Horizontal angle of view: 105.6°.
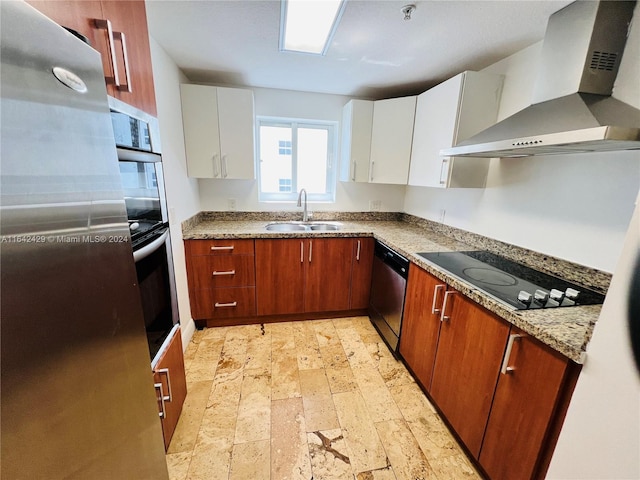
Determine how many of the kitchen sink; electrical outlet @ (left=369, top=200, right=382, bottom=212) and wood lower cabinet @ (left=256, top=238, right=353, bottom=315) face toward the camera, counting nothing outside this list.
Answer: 3

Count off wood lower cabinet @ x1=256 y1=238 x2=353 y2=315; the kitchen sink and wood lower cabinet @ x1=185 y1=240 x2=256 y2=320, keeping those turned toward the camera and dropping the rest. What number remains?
3

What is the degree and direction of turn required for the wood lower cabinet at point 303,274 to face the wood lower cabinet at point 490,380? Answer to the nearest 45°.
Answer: approximately 45° to its left

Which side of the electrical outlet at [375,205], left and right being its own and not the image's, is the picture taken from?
front

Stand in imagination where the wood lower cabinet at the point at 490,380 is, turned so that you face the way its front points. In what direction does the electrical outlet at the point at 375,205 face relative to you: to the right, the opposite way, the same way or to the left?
to the left

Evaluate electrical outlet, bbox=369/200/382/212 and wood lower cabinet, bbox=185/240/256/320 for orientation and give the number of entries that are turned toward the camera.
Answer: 2

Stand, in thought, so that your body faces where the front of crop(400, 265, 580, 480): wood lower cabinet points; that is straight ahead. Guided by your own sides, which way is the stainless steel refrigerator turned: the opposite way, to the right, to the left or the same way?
the opposite way

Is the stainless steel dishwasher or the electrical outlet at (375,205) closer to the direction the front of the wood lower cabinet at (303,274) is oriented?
the stainless steel dishwasher

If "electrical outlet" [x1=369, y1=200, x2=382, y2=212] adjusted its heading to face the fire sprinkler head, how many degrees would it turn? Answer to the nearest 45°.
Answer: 0° — it already faces it

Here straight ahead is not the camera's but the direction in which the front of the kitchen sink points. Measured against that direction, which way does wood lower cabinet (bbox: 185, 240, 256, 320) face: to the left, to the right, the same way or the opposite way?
the same way

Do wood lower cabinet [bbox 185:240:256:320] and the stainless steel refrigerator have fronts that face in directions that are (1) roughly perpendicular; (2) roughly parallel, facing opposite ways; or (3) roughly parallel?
roughly perpendicular

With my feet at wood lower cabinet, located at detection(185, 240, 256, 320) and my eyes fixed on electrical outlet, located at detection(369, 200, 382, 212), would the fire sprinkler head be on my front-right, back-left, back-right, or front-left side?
front-right

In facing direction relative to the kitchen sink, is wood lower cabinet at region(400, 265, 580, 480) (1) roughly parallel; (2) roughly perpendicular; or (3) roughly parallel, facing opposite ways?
roughly perpendicular

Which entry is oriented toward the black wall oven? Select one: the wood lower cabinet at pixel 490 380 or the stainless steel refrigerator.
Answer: the wood lower cabinet

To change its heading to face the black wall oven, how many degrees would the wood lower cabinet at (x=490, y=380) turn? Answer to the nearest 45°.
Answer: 0° — it already faces it

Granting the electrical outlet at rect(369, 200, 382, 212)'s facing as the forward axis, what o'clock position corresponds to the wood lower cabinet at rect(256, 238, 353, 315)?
The wood lower cabinet is roughly at 1 o'clock from the electrical outlet.

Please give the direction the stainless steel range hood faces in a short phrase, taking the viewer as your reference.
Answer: facing the viewer and to the left of the viewer

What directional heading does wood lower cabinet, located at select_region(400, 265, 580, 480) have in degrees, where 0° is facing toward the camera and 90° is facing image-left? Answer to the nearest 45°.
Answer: approximately 45°

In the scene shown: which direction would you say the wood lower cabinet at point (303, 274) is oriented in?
toward the camera

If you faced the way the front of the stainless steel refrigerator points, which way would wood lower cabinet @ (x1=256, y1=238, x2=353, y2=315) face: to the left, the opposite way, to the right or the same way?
to the right

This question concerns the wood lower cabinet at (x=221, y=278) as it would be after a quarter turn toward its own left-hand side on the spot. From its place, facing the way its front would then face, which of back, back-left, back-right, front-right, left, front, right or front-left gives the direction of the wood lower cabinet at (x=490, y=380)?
front-right

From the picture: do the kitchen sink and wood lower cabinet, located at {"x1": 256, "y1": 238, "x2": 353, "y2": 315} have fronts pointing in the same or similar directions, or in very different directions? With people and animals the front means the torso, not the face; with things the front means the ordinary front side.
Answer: same or similar directions

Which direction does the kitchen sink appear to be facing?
toward the camera
